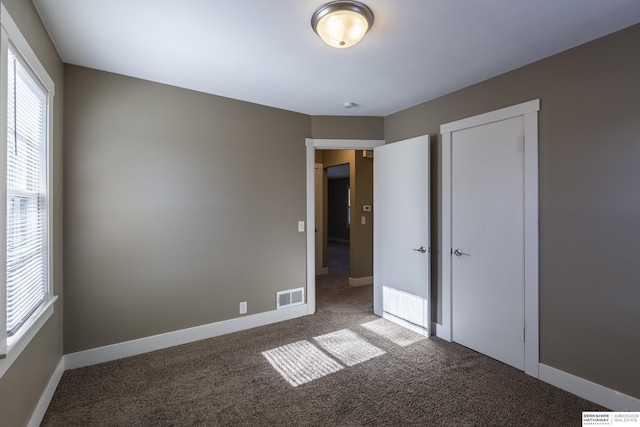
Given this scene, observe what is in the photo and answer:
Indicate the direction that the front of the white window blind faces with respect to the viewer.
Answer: facing to the right of the viewer

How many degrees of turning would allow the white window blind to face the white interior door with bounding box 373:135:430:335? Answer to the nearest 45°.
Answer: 0° — it already faces it

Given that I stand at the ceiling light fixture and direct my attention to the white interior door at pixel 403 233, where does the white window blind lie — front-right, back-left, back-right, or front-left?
back-left
